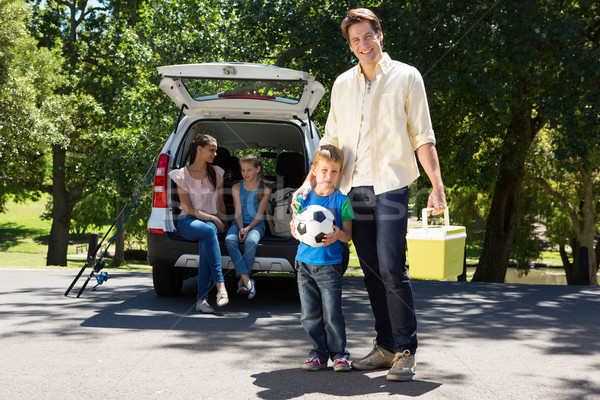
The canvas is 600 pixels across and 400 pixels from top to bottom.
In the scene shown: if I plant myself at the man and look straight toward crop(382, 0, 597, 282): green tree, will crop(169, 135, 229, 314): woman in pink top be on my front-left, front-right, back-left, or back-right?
front-left

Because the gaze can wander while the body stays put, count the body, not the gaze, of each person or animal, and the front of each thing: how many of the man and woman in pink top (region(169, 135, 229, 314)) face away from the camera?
0

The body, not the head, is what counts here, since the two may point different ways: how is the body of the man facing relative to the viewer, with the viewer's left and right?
facing the viewer and to the left of the viewer

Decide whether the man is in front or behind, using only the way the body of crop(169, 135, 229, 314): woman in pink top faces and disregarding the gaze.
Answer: in front

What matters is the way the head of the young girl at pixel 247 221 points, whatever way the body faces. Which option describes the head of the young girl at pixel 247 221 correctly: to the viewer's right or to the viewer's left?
to the viewer's left

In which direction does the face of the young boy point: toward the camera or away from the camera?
toward the camera

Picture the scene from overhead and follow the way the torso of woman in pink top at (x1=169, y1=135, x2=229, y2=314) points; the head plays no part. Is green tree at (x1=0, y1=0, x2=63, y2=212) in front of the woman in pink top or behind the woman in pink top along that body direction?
behind

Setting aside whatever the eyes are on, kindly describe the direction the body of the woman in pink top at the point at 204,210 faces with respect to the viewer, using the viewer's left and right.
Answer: facing the viewer and to the right of the viewer

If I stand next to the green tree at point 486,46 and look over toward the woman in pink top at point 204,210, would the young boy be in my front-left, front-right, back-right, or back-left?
front-left

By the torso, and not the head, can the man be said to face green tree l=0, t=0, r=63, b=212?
no

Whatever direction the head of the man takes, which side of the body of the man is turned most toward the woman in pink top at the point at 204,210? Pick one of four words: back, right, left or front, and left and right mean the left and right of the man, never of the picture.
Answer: right
